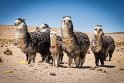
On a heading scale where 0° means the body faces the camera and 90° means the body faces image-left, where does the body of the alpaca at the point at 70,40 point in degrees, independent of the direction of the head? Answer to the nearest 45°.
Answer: approximately 45°

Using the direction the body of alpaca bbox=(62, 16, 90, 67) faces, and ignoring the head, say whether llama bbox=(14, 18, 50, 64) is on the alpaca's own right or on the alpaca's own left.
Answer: on the alpaca's own right

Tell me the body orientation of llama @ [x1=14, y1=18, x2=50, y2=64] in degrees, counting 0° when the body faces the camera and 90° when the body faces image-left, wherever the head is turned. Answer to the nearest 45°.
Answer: approximately 45°
